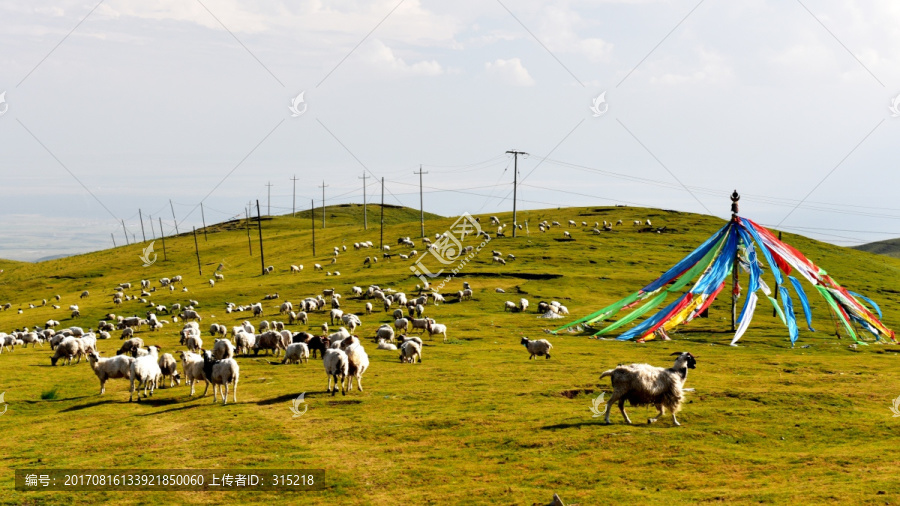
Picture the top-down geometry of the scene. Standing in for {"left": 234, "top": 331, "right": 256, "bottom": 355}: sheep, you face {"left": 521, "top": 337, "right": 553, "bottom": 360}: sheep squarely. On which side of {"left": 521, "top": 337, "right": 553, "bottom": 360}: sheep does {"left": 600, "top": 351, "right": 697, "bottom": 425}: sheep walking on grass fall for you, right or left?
right

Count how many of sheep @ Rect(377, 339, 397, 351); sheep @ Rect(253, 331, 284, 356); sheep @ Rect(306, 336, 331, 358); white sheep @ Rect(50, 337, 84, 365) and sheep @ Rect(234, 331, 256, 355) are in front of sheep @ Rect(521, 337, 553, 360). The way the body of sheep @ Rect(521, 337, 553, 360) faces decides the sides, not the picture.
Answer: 5

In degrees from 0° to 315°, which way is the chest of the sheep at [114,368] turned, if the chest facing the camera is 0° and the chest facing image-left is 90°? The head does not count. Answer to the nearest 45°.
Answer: approximately 90°

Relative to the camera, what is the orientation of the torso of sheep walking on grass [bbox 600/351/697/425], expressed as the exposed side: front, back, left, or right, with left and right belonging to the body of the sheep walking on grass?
right

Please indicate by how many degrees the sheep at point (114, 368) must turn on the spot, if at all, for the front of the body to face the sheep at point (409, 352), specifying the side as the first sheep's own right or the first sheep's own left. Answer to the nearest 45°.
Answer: approximately 180°

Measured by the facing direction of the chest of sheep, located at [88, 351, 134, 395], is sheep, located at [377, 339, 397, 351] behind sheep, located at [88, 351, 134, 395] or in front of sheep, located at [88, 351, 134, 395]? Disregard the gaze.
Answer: behind

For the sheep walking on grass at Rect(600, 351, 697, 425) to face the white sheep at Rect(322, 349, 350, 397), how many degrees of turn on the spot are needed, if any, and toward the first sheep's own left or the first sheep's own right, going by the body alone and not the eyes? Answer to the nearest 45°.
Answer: approximately 180°

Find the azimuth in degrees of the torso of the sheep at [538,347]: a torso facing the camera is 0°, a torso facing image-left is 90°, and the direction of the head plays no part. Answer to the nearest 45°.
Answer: approximately 90°

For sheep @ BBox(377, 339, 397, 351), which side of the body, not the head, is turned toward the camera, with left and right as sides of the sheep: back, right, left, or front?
left

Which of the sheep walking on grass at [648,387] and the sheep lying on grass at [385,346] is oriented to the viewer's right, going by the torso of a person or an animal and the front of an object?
the sheep walking on grass

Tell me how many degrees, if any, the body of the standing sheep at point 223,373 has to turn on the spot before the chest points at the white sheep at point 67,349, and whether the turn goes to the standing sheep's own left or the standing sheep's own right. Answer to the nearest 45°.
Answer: approximately 90° to the standing sheep's own right
